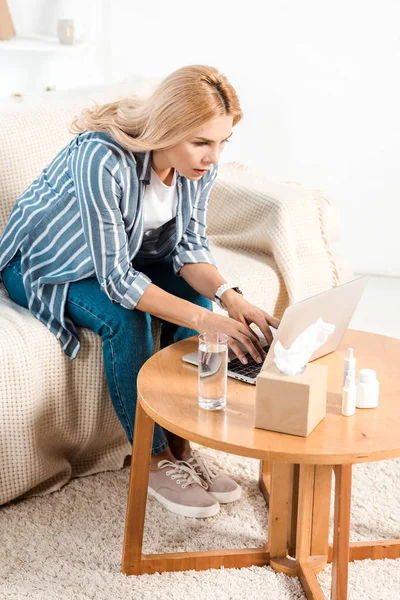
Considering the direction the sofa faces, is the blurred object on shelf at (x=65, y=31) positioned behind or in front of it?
behind

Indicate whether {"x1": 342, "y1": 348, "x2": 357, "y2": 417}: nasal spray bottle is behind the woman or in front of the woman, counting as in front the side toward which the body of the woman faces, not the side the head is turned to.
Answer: in front

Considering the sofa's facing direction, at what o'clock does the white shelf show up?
The white shelf is roughly at 7 o'clock from the sofa.

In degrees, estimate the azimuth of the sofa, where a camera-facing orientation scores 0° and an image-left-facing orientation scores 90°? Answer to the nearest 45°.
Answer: approximately 315°

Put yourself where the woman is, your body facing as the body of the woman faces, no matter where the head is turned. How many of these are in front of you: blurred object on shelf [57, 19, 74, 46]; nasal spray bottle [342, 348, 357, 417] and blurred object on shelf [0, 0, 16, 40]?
1

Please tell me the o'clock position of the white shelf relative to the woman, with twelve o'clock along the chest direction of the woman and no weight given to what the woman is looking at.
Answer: The white shelf is roughly at 7 o'clock from the woman.

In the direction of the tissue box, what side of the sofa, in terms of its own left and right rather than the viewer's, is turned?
front

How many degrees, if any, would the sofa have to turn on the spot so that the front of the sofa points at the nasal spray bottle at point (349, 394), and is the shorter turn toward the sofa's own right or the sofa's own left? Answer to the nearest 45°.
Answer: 0° — it already faces it
